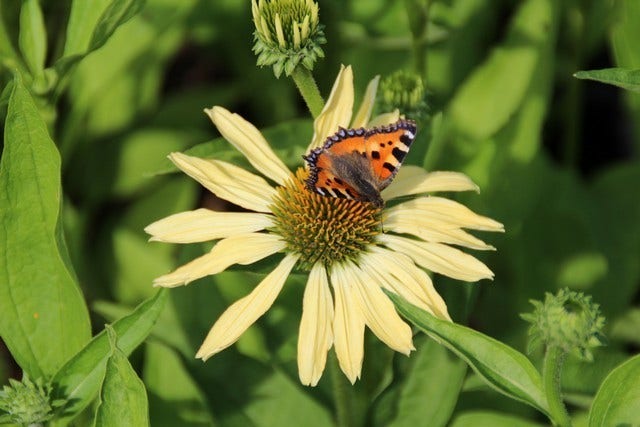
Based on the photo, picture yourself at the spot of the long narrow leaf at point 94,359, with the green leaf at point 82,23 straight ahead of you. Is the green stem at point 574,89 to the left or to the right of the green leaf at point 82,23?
right

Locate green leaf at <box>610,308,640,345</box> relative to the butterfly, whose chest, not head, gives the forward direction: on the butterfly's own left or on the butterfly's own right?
on the butterfly's own left

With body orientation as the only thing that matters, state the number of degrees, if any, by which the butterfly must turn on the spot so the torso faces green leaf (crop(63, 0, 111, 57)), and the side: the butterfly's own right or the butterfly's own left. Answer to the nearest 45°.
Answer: approximately 180°

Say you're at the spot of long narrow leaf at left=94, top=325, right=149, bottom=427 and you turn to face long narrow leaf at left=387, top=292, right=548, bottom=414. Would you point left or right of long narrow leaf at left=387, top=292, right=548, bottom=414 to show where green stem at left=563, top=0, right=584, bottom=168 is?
left

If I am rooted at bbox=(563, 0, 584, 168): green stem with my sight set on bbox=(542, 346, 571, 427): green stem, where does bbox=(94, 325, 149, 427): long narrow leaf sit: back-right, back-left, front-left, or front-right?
front-right

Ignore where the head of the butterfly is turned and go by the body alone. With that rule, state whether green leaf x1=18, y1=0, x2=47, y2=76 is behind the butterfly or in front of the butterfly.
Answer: behind

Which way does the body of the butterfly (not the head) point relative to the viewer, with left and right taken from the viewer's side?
facing the viewer and to the right of the viewer

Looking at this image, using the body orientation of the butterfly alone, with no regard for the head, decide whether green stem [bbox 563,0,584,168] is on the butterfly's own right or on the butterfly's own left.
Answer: on the butterfly's own left

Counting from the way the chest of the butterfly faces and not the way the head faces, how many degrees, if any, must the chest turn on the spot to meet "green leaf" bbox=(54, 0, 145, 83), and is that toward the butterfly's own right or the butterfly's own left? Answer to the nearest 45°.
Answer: approximately 180°

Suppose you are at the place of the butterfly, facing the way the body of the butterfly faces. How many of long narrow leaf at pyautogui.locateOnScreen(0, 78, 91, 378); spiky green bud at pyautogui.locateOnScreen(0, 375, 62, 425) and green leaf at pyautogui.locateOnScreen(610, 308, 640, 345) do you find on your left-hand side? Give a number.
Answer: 1

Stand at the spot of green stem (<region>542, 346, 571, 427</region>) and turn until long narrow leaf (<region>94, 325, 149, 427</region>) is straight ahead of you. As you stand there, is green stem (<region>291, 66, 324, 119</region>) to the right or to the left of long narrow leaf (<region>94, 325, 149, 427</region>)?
right

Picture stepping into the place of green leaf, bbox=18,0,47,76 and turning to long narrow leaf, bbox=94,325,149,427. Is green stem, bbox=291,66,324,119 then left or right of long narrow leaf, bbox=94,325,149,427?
left
